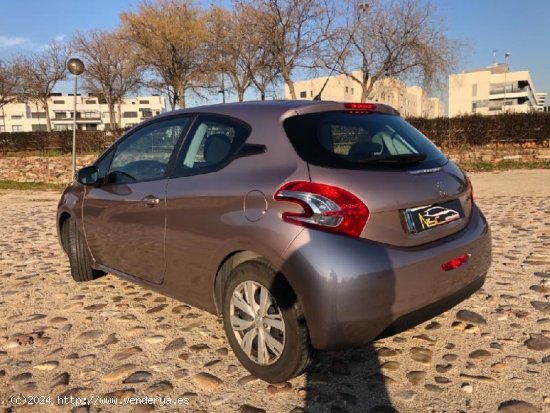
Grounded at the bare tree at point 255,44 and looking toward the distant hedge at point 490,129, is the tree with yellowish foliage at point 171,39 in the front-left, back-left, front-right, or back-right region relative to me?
back-right

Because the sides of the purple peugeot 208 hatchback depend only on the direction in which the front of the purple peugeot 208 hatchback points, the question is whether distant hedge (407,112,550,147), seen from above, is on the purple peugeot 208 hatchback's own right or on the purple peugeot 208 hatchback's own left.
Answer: on the purple peugeot 208 hatchback's own right

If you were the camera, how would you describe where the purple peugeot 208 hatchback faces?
facing away from the viewer and to the left of the viewer

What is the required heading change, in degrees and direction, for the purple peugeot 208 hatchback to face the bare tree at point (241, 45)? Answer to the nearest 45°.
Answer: approximately 45° to its right
